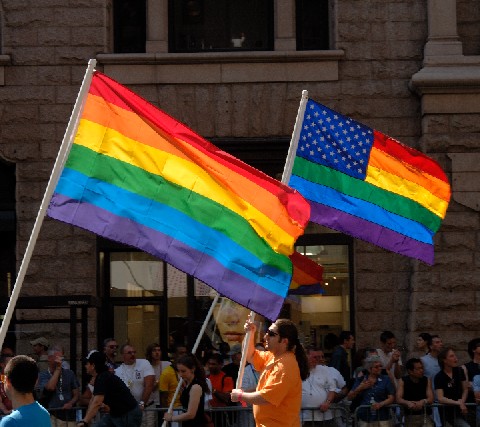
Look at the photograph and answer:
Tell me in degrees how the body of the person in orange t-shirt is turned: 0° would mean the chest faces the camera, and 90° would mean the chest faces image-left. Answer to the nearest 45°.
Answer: approximately 90°

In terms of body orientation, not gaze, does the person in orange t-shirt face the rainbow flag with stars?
no

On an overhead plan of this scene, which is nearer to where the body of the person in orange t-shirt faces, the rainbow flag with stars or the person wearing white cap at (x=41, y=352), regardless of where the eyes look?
the person wearing white cap

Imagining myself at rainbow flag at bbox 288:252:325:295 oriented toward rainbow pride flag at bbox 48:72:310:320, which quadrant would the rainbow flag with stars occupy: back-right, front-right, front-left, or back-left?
front-left

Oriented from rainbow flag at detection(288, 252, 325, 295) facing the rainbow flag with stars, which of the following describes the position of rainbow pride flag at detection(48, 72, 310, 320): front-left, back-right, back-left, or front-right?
front-right

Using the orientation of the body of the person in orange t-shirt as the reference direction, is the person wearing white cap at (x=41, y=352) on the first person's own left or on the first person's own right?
on the first person's own right

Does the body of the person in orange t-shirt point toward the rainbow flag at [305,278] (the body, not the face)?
no
